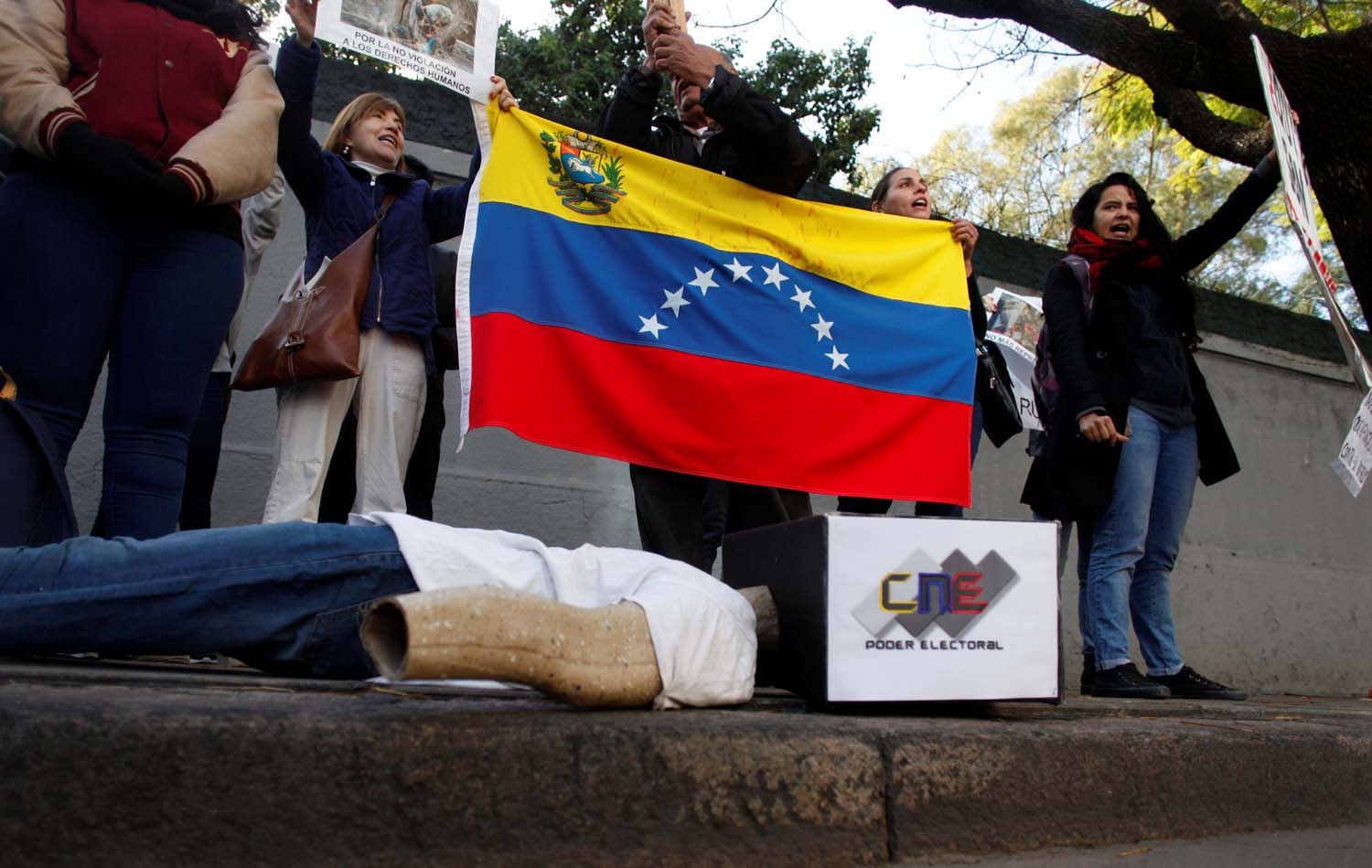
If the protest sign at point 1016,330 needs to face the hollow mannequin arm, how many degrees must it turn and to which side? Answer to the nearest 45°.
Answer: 0° — it already faces it

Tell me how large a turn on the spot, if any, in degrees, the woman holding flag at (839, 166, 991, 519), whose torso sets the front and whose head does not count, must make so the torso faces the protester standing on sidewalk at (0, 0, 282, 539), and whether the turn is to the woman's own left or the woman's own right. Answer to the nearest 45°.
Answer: approximately 90° to the woman's own right

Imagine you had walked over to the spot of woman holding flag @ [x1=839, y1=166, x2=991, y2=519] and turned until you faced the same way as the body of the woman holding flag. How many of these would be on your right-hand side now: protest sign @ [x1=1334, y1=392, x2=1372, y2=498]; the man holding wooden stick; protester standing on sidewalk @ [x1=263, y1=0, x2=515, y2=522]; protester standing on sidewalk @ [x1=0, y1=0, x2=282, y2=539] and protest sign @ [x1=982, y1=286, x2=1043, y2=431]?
3

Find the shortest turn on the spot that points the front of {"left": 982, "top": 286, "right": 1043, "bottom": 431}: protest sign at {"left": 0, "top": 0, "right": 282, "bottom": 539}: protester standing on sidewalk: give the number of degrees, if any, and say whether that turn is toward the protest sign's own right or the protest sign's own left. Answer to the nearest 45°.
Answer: approximately 45° to the protest sign's own right

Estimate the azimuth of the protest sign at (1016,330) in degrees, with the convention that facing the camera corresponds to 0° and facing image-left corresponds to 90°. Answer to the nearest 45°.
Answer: approximately 0°

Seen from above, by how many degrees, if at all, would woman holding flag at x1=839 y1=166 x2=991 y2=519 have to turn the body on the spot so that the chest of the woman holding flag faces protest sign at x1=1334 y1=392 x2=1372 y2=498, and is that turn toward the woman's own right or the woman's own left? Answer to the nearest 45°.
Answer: approximately 45° to the woman's own left
